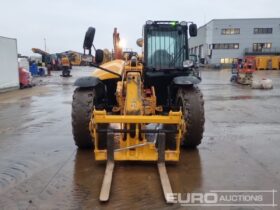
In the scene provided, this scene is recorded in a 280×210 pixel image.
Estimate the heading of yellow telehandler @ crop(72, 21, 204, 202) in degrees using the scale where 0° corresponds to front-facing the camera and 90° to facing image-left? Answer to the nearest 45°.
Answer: approximately 0°

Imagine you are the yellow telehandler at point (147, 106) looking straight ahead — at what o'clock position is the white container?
The white container is roughly at 5 o'clock from the yellow telehandler.
